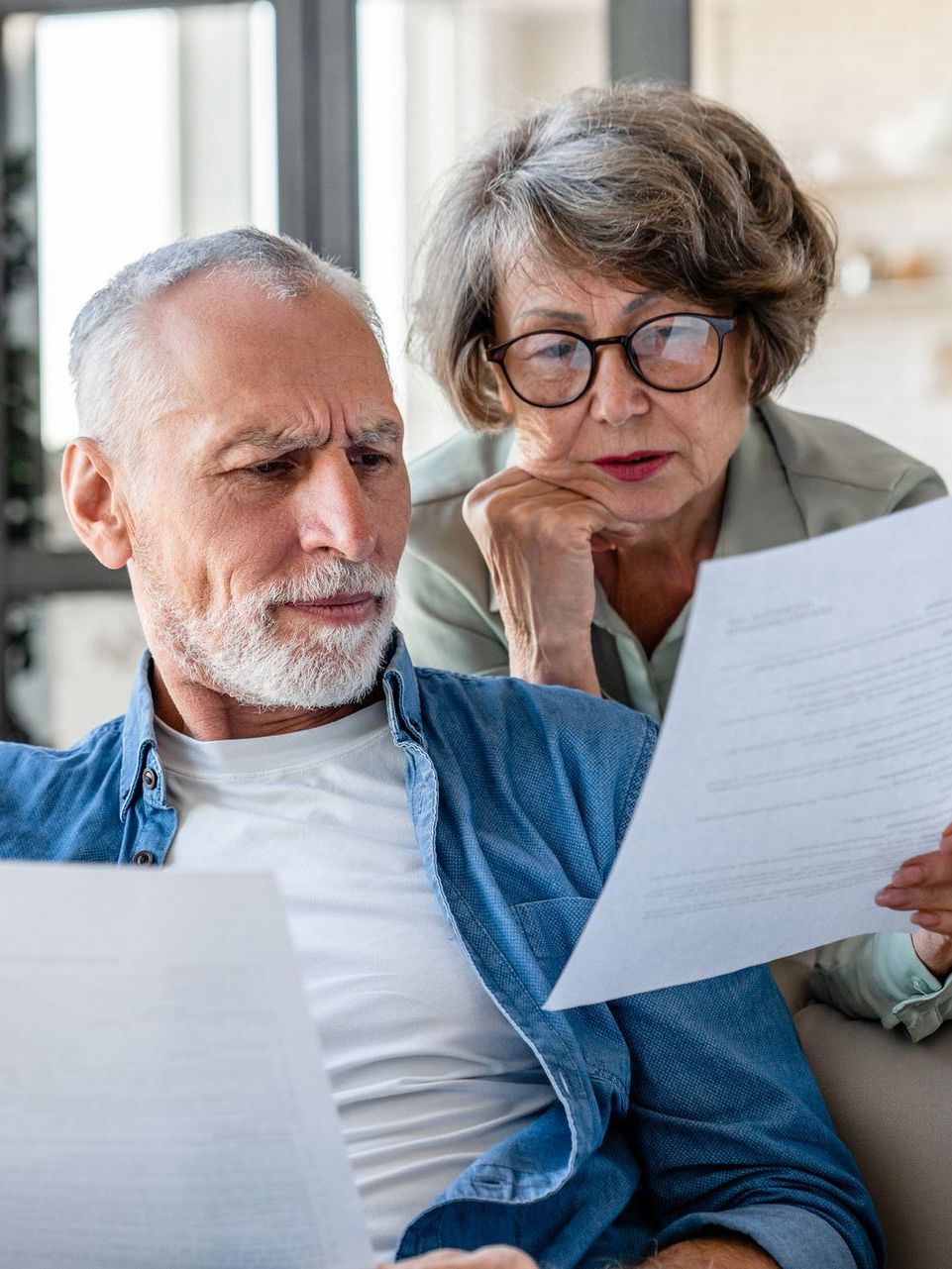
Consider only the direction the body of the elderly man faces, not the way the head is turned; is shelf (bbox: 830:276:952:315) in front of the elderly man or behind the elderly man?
behind

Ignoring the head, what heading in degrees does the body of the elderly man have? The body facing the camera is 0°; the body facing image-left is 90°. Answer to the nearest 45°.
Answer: approximately 0°

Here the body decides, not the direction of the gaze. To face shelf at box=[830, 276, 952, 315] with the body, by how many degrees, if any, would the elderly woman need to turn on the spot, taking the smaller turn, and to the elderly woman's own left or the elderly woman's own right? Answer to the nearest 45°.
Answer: approximately 180°
